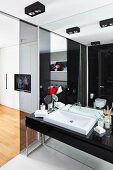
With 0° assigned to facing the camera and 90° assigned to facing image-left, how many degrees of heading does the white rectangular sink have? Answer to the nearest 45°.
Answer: approximately 45°

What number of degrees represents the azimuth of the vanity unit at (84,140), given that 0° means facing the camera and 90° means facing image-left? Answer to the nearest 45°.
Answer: approximately 45°
